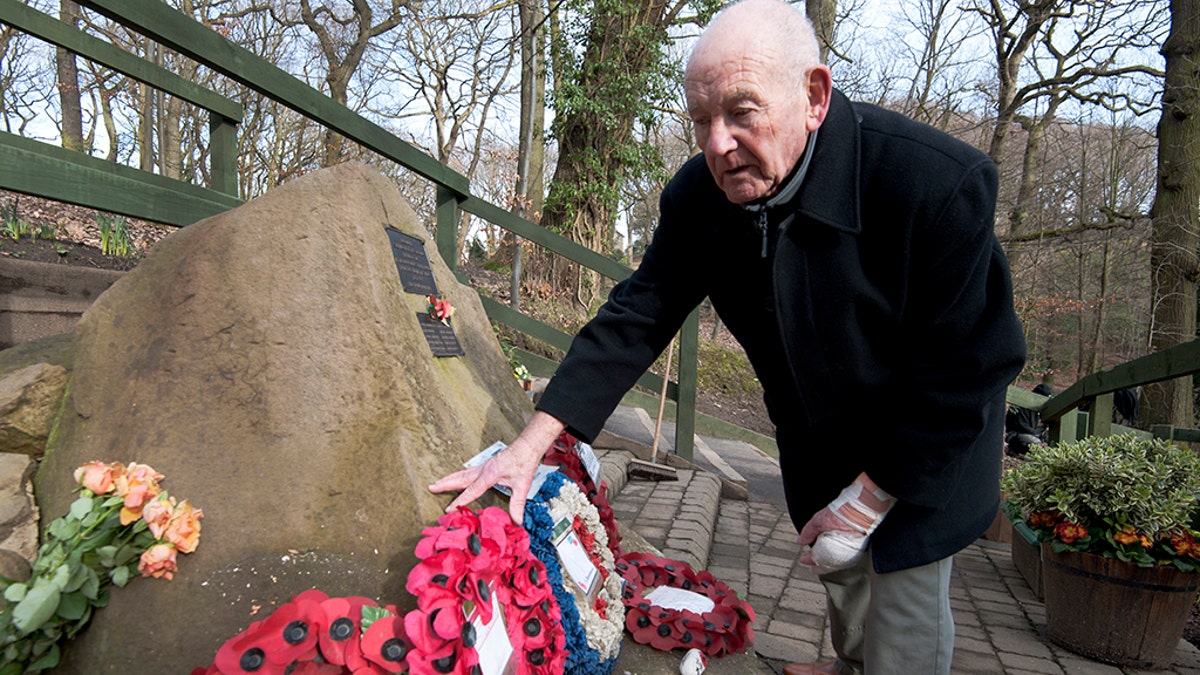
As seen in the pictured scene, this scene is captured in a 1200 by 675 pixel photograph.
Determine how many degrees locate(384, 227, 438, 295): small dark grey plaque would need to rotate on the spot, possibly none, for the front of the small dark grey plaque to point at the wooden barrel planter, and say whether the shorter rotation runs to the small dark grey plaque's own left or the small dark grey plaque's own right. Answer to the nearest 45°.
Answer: approximately 45° to the small dark grey plaque's own left

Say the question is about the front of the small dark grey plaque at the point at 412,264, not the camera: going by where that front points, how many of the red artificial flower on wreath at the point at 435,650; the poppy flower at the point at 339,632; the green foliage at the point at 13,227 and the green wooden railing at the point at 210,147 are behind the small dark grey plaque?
2

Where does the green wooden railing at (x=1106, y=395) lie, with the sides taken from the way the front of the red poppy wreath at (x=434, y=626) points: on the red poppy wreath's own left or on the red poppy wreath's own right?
on the red poppy wreath's own left

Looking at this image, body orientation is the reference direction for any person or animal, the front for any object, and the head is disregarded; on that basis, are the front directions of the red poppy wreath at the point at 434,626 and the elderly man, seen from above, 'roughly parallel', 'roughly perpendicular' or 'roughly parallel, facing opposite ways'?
roughly perpendicular

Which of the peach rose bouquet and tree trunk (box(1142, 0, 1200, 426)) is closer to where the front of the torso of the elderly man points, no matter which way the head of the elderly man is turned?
the peach rose bouquet

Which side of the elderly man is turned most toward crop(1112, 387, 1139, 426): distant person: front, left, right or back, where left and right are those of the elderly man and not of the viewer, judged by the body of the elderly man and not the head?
back

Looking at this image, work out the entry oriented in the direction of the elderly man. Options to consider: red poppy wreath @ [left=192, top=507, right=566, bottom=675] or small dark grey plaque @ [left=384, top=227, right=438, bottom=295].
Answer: the small dark grey plaque

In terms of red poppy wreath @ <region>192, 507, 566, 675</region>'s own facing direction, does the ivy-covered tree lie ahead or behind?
behind

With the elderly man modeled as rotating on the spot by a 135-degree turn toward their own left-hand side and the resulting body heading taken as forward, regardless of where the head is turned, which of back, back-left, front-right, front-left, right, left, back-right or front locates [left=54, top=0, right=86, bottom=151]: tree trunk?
back-left

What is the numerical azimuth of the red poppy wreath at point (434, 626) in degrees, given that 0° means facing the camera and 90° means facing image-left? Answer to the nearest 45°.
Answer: approximately 0°

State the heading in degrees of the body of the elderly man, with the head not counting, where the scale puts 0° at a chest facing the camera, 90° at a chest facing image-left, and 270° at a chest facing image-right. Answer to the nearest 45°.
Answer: approximately 45°
